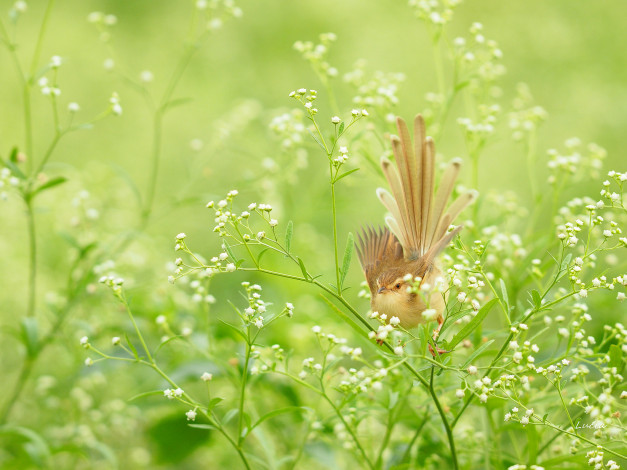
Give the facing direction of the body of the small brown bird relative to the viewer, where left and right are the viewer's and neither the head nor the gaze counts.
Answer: facing the viewer and to the left of the viewer
